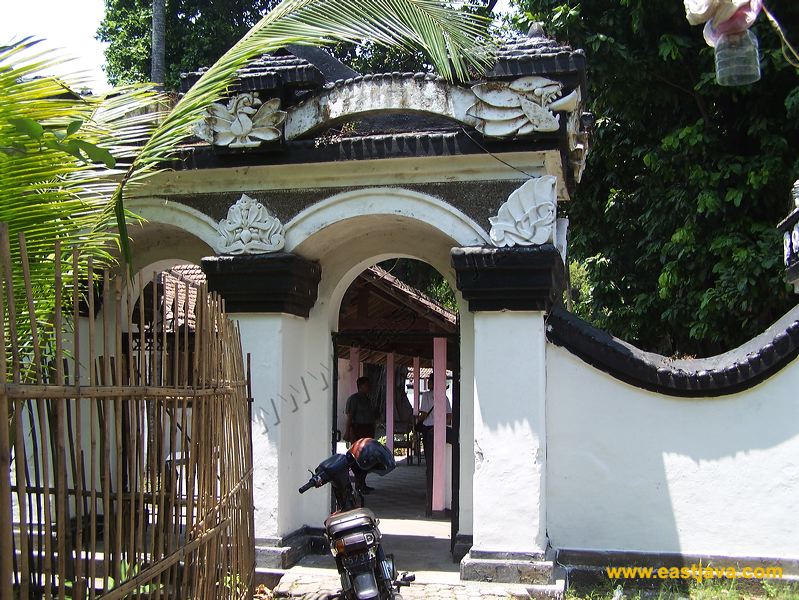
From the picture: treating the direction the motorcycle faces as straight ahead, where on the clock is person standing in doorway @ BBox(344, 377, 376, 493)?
The person standing in doorway is roughly at 12 o'clock from the motorcycle.

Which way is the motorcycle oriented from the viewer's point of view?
away from the camera

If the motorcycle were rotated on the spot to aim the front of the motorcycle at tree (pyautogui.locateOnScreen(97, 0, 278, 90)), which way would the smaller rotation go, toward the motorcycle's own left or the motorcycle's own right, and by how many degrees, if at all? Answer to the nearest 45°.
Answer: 0° — it already faces it

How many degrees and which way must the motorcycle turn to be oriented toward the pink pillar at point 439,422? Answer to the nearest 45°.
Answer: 0° — it already faces it
